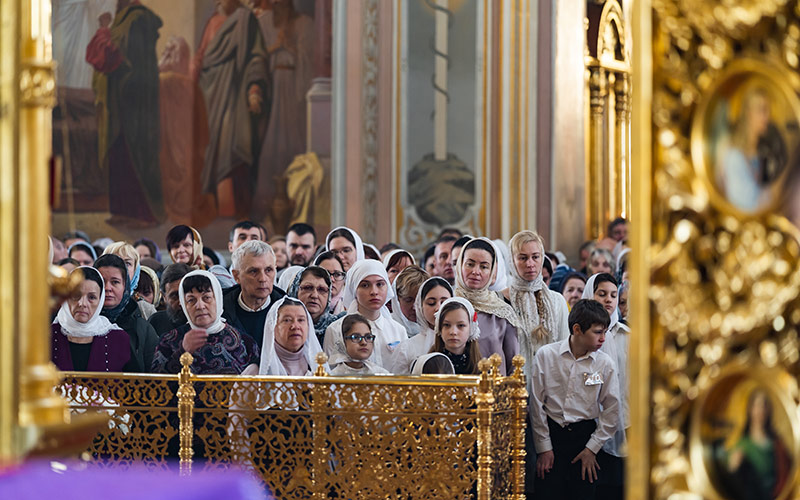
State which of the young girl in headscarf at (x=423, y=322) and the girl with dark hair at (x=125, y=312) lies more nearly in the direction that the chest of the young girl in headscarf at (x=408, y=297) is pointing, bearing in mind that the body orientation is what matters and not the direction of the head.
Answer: the young girl in headscarf

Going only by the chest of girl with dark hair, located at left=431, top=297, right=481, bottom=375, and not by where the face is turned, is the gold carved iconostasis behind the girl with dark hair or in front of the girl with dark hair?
in front

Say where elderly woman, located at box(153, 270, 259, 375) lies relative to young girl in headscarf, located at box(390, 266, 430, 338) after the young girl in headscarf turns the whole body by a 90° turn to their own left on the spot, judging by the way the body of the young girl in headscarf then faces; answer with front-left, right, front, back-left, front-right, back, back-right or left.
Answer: back

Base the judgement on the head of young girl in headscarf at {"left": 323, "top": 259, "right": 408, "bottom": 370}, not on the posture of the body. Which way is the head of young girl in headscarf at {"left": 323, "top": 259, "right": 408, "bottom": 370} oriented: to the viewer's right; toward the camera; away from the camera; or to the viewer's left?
toward the camera

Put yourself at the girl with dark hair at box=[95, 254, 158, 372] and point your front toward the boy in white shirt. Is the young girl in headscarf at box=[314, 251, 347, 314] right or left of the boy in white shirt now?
left

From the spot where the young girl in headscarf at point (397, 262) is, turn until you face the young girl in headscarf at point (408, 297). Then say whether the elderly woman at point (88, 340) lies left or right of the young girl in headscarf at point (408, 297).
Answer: right

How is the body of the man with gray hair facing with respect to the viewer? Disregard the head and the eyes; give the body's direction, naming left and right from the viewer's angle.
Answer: facing the viewer and to the right of the viewer

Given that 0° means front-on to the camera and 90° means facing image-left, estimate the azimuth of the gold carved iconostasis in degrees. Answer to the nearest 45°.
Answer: approximately 0°

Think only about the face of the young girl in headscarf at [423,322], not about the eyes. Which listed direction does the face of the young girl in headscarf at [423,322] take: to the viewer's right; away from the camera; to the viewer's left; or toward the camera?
toward the camera

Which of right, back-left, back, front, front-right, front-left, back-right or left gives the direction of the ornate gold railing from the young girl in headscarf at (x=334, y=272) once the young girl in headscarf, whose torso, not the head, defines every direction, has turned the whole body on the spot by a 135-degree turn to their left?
back-right

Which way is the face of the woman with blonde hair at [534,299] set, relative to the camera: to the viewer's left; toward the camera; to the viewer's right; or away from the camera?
toward the camera

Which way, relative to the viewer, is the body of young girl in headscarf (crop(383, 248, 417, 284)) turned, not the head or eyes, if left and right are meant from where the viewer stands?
facing the viewer

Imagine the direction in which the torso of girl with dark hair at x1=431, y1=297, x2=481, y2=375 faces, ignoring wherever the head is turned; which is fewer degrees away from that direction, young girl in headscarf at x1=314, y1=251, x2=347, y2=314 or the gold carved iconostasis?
the gold carved iconostasis

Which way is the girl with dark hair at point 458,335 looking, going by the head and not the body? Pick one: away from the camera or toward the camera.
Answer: toward the camera

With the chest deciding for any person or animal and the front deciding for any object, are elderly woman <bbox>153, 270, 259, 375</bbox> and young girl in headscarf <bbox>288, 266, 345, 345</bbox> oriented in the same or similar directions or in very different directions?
same or similar directions

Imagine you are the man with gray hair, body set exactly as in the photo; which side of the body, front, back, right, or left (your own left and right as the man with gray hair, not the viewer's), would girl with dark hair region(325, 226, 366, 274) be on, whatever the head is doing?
back

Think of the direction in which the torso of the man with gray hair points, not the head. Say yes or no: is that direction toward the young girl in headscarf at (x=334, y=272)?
no

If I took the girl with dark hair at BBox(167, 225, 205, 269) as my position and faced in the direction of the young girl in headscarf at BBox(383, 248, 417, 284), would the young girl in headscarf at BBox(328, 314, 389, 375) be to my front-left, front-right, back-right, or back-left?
front-right
